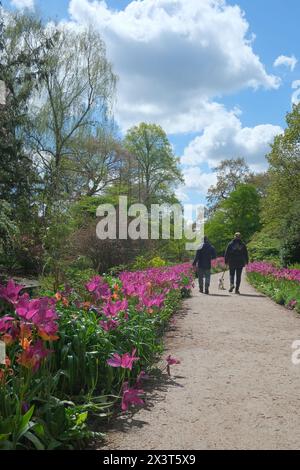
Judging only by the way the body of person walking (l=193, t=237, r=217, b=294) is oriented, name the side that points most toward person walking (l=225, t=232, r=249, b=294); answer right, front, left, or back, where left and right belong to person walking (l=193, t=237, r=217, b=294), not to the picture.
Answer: right

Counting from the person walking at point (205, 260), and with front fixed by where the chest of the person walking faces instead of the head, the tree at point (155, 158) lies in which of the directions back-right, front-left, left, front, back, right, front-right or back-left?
front

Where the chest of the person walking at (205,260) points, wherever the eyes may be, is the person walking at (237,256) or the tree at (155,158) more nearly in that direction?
the tree

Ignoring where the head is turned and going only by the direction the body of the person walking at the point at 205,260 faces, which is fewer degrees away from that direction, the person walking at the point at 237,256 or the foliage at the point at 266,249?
the foliage

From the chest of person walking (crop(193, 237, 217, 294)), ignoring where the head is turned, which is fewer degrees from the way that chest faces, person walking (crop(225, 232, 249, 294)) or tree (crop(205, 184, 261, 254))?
the tree

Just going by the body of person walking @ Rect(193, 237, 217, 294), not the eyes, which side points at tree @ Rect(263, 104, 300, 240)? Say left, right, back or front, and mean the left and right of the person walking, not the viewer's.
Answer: front

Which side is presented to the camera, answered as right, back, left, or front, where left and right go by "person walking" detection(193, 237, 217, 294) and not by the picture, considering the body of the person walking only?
back

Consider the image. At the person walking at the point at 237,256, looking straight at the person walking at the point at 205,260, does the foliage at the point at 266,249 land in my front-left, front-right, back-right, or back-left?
back-right

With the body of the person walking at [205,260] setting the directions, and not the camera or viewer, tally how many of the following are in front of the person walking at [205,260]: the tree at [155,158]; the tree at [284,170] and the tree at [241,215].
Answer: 3

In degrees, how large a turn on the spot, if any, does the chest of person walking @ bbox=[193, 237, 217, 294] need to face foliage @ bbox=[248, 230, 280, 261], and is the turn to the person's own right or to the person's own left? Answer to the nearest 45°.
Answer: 0° — they already face it

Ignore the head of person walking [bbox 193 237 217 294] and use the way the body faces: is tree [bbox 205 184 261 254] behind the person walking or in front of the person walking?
in front
